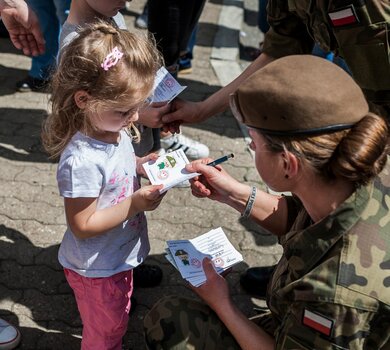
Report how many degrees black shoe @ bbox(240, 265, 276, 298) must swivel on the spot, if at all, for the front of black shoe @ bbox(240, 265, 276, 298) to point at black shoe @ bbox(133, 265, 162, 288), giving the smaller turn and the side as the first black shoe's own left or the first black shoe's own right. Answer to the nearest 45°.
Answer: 0° — it already faces it

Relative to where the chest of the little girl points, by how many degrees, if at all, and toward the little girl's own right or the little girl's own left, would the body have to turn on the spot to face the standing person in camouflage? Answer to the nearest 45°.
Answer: approximately 45° to the little girl's own left

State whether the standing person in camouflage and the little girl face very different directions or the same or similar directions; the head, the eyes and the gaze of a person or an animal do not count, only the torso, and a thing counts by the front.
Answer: very different directions

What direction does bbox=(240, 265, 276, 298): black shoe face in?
to the viewer's left

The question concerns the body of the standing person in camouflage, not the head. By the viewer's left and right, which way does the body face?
facing to the left of the viewer

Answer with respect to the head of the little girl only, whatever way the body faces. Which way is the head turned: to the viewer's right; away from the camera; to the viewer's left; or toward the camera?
to the viewer's right
